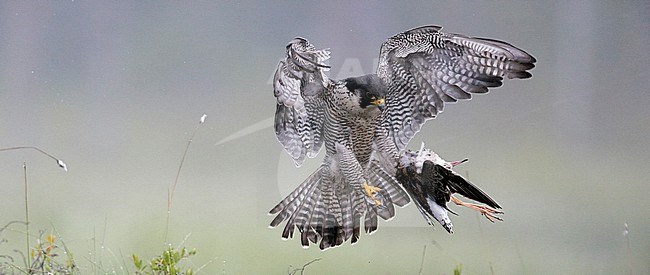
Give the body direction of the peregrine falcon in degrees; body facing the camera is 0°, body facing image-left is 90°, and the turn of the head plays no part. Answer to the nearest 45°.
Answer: approximately 315°

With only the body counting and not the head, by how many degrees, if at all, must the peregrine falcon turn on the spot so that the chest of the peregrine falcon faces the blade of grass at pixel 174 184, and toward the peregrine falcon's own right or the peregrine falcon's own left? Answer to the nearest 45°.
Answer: approximately 135° to the peregrine falcon's own right
